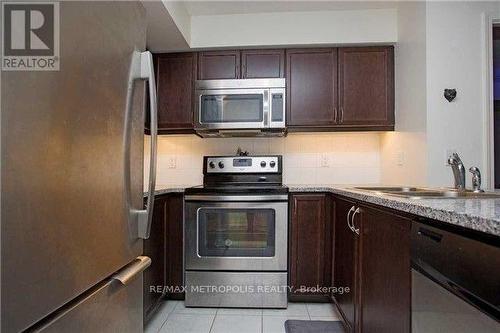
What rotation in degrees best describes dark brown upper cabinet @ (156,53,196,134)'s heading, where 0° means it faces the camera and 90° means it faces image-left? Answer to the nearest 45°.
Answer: approximately 0°

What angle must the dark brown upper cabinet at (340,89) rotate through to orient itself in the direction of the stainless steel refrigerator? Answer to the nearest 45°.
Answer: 0° — it already faces it

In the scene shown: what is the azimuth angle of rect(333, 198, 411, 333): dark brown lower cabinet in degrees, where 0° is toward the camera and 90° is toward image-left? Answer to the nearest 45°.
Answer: approximately 45°

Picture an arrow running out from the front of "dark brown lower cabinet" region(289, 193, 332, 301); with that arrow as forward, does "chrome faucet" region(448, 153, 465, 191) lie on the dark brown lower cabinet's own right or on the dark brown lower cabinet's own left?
on the dark brown lower cabinet's own left

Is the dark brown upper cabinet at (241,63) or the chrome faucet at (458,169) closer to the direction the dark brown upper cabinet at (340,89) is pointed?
the chrome faucet
